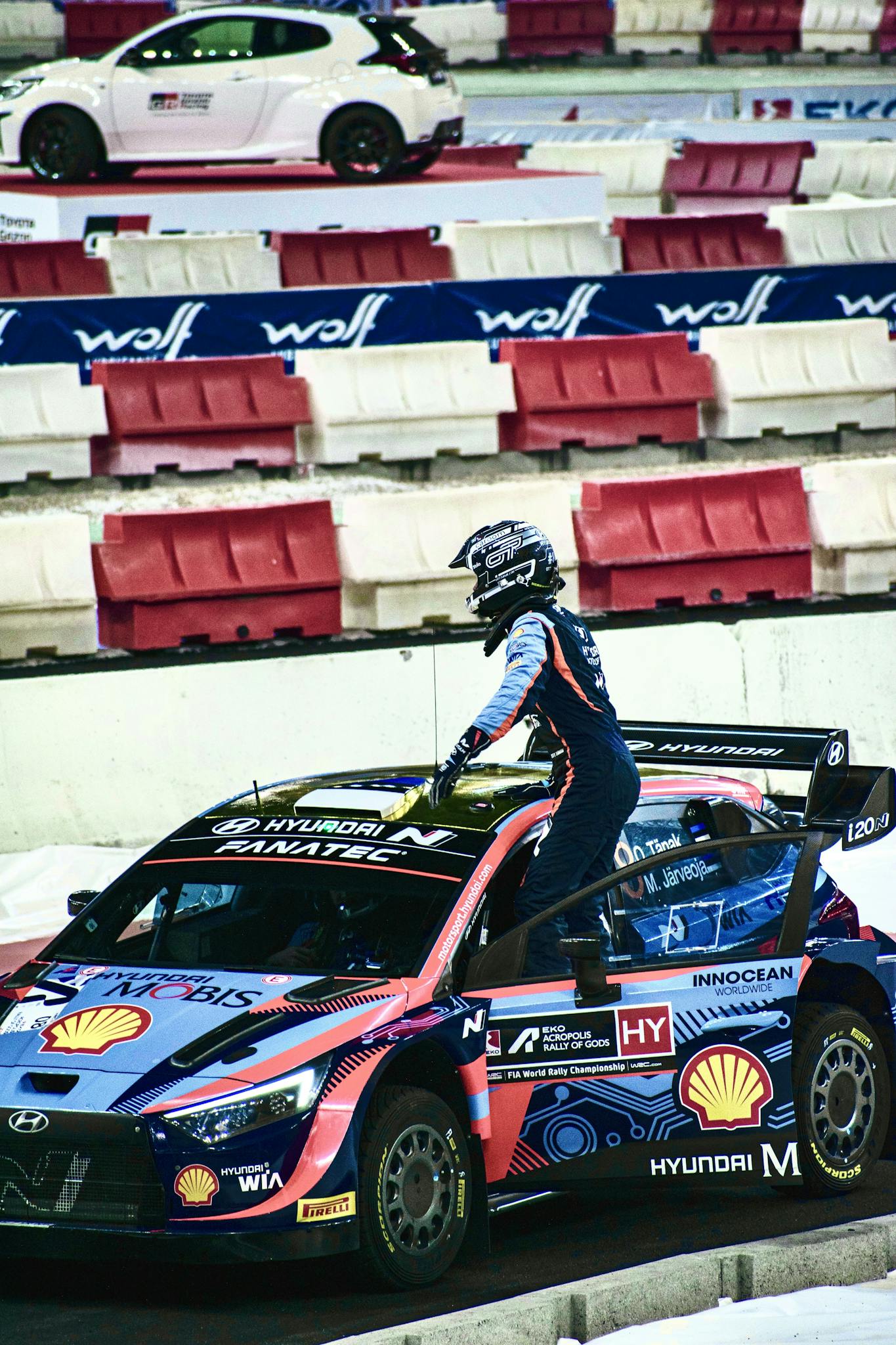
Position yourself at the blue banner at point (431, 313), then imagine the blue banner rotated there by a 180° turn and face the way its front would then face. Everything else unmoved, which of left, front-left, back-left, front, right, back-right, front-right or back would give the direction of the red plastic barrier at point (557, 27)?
front

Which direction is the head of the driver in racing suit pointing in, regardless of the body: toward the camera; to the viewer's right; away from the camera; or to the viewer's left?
to the viewer's left

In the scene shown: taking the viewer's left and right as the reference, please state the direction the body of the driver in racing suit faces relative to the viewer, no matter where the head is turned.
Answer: facing to the left of the viewer

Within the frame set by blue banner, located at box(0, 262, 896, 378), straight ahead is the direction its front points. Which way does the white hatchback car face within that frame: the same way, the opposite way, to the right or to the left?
to the right

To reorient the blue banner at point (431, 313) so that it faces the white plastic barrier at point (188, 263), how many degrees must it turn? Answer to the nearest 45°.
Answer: approximately 135° to its right

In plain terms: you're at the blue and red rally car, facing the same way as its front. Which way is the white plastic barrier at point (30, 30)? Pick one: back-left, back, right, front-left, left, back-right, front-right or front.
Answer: back-right

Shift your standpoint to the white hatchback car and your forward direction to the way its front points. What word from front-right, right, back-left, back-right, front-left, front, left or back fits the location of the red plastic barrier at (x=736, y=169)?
back-right

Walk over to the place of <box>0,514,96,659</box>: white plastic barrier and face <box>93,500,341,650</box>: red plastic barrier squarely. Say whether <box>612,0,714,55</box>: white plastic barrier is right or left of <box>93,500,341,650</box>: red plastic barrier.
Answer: left

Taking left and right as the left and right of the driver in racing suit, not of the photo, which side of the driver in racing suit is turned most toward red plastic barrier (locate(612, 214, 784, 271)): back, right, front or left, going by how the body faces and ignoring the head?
right

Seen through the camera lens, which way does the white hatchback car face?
facing to the left of the viewer

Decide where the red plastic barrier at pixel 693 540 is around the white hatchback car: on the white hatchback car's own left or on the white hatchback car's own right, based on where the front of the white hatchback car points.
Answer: on the white hatchback car's own left

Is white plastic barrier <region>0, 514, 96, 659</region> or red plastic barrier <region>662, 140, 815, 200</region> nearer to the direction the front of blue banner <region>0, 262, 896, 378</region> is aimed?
the white plastic barrier

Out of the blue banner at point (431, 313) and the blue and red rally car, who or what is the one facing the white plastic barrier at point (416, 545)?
the blue banner

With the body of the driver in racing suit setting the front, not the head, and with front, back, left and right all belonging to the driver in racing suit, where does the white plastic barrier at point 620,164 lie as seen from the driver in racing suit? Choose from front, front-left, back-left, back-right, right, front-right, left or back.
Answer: right

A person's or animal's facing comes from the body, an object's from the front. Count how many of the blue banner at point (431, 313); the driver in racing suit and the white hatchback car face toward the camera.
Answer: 1

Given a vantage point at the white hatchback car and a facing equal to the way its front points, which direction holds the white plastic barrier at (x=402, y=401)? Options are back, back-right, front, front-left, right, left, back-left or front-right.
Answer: left
